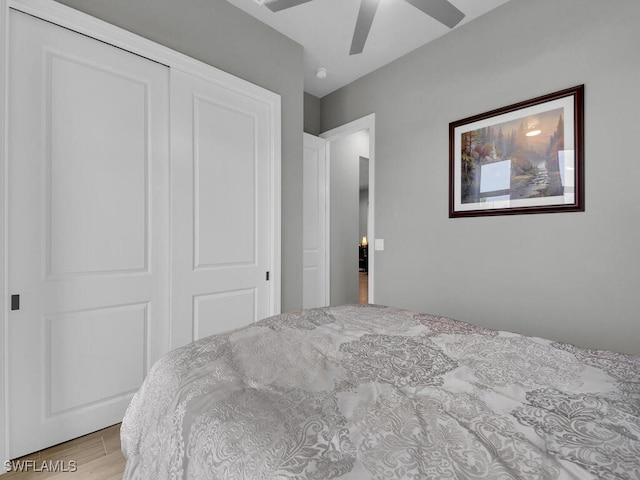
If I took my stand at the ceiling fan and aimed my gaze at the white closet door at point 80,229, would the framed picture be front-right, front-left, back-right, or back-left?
back-right

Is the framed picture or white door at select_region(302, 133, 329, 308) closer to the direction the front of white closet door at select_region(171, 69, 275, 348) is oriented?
the framed picture

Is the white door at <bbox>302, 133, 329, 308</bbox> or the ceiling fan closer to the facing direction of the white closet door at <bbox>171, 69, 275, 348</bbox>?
the ceiling fan

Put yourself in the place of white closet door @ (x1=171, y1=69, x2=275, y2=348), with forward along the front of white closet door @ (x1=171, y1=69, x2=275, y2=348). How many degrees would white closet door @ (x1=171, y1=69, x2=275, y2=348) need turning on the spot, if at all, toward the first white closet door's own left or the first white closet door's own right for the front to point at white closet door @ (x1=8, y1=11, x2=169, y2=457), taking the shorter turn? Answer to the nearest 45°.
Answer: approximately 90° to the first white closet door's own right

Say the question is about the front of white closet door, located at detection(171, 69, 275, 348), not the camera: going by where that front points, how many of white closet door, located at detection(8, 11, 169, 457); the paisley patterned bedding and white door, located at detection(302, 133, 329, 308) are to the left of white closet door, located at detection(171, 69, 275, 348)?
1

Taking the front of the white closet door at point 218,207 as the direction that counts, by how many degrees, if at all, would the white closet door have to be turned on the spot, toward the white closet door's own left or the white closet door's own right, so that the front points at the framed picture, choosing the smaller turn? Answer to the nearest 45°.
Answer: approximately 45° to the white closet door's own left

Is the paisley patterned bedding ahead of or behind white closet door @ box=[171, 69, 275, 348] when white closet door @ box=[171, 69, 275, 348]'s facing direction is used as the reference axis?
ahead

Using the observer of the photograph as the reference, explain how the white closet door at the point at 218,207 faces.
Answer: facing the viewer and to the right of the viewer

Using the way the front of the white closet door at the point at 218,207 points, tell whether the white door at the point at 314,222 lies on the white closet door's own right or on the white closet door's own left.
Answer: on the white closet door's own left

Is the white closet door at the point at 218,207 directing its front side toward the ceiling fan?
yes
